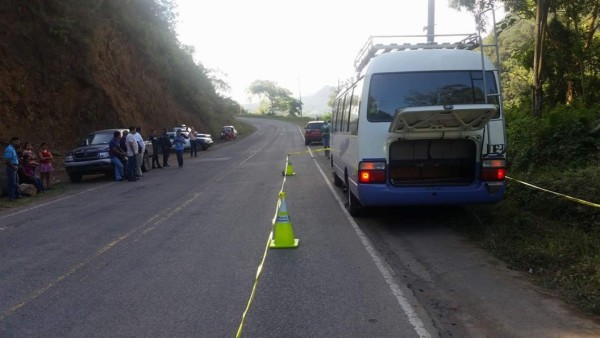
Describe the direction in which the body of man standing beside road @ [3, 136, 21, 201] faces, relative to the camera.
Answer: to the viewer's right

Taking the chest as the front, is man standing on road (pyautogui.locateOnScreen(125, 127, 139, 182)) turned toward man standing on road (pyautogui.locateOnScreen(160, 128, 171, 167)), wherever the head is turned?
no

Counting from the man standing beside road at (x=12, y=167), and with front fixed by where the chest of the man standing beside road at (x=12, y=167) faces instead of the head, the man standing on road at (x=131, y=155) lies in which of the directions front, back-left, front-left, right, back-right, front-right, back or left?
front-left

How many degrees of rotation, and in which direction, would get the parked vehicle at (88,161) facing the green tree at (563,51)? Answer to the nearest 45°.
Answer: approximately 135° to its left

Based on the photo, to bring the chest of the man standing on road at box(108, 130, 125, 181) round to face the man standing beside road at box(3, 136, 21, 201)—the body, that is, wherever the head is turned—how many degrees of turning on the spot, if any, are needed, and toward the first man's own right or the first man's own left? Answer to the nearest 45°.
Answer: approximately 135° to the first man's own right

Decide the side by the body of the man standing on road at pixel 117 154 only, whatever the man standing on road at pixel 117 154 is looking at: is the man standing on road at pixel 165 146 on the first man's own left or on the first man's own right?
on the first man's own left

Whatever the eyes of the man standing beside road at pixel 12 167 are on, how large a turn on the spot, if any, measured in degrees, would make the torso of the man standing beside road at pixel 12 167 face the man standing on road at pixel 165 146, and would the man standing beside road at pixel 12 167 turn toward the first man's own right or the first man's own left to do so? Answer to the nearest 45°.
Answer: approximately 45° to the first man's own left

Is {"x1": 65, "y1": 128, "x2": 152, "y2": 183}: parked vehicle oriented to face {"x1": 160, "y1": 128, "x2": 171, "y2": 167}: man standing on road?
no

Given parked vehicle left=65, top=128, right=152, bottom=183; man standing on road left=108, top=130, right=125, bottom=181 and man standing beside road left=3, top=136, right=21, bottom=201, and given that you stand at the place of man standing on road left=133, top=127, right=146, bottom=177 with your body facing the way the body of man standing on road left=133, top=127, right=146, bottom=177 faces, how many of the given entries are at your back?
0

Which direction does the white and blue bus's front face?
away from the camera

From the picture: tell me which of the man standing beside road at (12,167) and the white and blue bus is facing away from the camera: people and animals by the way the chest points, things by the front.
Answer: the white and blue bus

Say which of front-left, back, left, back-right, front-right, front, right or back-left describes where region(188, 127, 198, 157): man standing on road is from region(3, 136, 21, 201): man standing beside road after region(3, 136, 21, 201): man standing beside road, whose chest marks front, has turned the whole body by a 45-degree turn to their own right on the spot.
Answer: left

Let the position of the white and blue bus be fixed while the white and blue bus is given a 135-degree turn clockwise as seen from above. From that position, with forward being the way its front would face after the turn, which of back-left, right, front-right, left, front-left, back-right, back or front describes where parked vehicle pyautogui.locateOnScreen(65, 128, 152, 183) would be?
back

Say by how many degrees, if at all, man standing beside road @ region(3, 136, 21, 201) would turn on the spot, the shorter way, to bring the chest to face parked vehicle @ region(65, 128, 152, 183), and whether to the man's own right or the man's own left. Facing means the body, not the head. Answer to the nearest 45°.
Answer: approximately 45° to the man's own left
